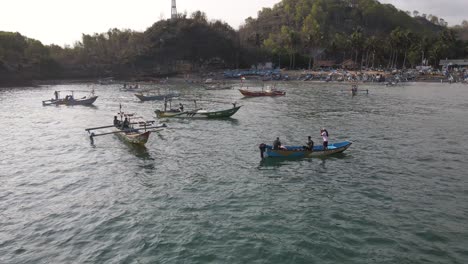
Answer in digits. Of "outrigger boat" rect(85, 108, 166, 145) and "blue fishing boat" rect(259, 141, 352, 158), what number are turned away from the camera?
0

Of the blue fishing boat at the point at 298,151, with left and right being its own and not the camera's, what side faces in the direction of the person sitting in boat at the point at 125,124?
back

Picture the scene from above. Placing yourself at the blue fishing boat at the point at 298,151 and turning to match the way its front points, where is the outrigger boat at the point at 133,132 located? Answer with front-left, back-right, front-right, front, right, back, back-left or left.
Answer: back

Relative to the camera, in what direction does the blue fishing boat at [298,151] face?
facing to the right of the viewer

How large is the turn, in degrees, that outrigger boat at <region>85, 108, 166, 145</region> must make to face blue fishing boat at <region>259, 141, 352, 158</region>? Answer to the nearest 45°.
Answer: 0° — it already faces it

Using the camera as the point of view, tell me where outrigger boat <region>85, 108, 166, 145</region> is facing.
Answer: facing the viewer and to the right of the viewer
